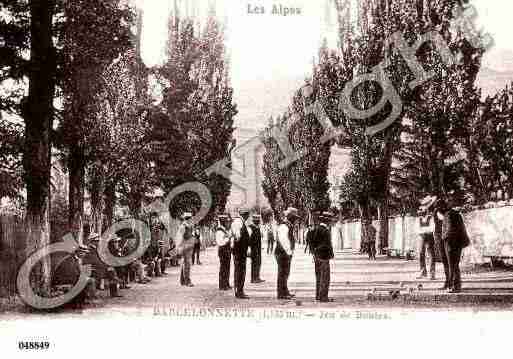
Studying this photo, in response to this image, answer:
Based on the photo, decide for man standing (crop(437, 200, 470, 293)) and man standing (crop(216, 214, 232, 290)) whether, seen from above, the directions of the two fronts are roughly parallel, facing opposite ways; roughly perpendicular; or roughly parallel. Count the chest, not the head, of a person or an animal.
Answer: roughly parallel, facing opposite ways

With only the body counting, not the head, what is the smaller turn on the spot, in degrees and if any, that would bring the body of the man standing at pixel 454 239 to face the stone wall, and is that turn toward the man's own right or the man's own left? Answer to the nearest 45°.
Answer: approximately 90° to the man's own right

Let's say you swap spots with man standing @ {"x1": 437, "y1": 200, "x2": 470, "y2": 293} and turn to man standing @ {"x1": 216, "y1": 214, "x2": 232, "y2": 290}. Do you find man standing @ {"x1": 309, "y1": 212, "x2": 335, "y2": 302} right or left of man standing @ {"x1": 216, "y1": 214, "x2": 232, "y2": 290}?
left

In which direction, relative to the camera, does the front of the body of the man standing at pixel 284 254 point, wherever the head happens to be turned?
to the viewer's right

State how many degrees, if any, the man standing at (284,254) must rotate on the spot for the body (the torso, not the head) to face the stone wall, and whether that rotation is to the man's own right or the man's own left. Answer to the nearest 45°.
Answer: approximately 45° to the man's own left

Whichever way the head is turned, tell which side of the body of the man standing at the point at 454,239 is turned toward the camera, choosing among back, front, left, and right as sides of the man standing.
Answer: left
